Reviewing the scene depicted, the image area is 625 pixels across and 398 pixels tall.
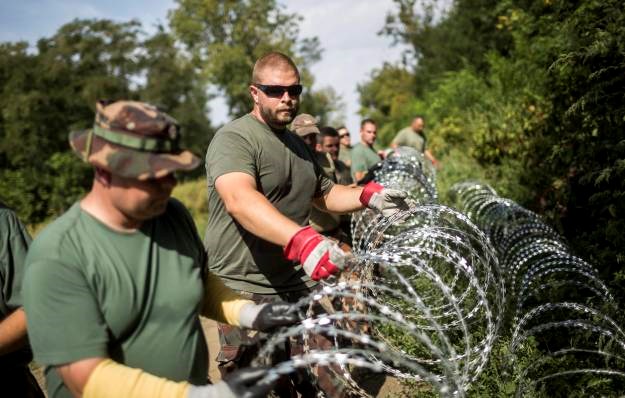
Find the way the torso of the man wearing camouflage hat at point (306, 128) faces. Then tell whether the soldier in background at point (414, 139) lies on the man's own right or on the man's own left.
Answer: on the man's own left

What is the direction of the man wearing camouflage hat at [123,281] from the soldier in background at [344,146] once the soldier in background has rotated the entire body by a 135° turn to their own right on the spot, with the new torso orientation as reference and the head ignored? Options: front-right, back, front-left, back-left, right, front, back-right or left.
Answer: left

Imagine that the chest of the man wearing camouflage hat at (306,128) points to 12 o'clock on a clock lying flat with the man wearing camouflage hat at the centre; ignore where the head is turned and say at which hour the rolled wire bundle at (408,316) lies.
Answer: The rolled wire bundle is roughly at 1 o'clock from the man wearing camouflage hat.

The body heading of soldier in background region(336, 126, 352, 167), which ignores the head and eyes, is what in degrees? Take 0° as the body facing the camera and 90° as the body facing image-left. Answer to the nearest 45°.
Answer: approximately 315°

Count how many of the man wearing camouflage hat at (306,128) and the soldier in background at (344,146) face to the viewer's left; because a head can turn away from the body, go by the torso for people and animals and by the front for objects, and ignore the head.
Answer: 0

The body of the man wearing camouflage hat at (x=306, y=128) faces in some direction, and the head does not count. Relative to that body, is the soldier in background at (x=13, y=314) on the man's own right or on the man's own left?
on the man's own right

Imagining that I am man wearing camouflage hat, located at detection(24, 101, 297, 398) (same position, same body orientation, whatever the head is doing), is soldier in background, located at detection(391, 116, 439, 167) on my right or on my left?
on my left

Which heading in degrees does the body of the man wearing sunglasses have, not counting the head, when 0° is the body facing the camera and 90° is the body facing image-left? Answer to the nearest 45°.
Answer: approximately 315°

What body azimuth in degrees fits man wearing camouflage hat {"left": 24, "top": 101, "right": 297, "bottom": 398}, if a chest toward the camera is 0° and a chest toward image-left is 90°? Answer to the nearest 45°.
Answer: approximately 315°

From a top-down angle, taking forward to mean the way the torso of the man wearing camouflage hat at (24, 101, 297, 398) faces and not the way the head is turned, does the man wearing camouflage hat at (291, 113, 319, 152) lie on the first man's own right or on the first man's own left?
on the first man's own left
